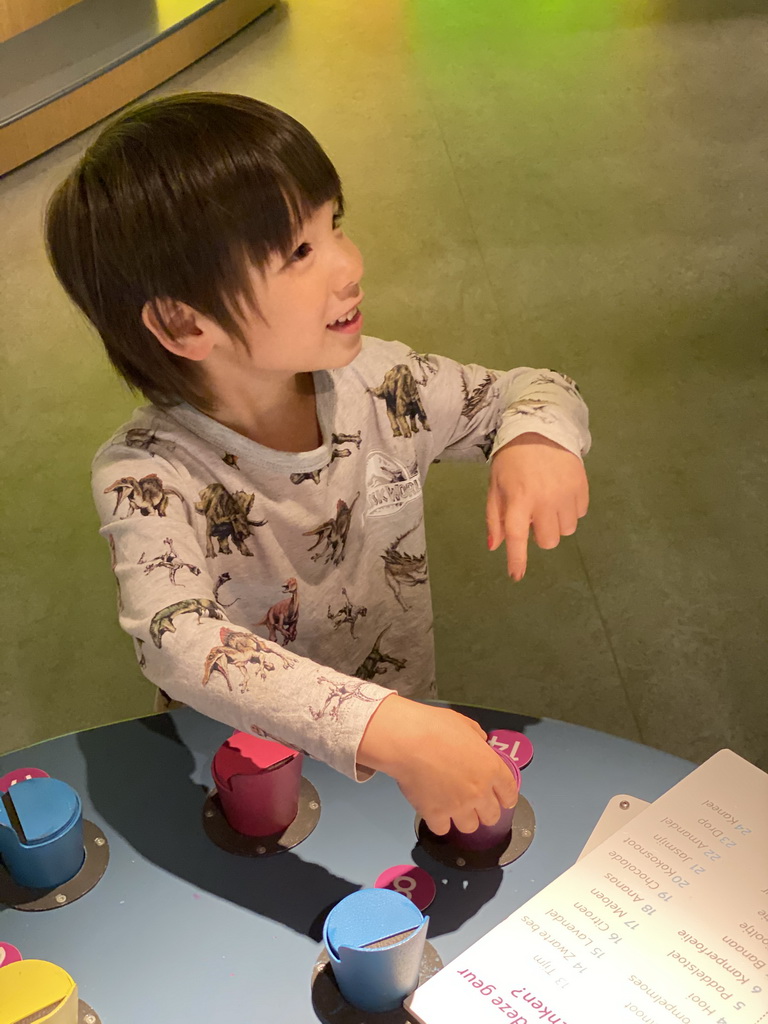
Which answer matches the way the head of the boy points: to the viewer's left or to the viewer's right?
to the viewer's right

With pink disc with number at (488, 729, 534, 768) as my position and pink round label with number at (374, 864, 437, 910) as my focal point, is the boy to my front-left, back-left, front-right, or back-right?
back-right

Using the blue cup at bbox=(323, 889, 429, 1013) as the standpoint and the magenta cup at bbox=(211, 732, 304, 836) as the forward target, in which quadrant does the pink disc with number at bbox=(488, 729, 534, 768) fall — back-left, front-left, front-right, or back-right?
front-right

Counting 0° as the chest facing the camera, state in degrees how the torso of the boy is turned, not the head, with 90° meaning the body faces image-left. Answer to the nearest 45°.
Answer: approximately 315°
